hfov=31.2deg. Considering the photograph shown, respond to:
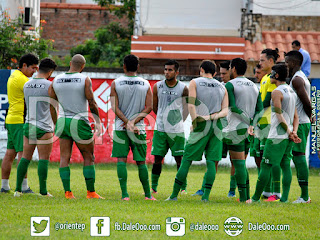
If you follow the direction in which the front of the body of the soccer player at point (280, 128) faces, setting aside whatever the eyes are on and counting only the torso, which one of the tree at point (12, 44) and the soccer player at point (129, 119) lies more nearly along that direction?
the tree

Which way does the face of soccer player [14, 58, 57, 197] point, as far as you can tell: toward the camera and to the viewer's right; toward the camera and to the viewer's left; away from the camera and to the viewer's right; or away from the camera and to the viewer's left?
away from the camera and to the viewer's right

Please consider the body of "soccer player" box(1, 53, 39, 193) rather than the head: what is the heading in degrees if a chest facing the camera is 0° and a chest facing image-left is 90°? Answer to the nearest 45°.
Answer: approximately 270°

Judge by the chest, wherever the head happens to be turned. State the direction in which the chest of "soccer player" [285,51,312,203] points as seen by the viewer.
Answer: to the viewer's left

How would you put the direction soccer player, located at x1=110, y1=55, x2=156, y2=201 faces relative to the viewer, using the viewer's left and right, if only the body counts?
facing away from the viewer

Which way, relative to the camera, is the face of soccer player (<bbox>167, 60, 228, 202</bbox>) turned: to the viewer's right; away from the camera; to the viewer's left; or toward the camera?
away from the camera

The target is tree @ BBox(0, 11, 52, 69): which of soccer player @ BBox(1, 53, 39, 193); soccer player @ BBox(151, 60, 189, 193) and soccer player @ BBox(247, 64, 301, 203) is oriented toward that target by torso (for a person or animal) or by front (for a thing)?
soccer player @ BBox(247, 64, 301, 203)

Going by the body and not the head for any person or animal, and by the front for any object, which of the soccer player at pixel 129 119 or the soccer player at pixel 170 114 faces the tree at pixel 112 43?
the soccer player at pixel 129 119

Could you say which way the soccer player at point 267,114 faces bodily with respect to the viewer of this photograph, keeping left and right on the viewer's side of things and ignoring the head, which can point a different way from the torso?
facing to the left of the viewer

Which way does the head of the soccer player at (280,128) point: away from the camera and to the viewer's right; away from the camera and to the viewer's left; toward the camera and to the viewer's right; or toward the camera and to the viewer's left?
away from the camera and to the viewer's left

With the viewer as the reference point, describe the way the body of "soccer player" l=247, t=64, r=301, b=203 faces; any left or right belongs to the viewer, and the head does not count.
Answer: facing away from the viewer and to the left of the viewer

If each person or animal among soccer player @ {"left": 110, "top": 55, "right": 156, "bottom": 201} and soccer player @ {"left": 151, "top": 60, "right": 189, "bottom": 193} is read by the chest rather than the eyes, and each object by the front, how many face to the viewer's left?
0

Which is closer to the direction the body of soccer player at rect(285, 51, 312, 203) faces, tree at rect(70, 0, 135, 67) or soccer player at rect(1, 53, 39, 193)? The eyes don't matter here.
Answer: the soccer player

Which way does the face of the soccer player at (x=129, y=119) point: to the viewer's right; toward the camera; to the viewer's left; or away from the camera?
away from the camera

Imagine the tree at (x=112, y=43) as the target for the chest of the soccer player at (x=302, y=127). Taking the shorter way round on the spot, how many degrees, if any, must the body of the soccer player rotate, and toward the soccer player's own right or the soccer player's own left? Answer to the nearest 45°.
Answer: approximately 45° to the soccer player's own right
